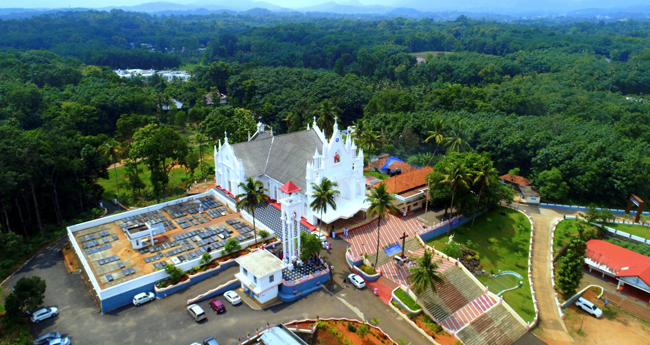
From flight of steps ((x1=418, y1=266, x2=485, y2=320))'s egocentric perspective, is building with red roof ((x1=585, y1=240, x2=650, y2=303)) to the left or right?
on its left

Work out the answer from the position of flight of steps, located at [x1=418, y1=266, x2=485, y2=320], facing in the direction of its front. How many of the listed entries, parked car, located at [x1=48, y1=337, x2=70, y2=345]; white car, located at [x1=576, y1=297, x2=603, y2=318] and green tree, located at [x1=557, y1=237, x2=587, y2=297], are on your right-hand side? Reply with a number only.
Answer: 1

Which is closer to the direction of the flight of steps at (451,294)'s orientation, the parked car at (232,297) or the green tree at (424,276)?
the green tree

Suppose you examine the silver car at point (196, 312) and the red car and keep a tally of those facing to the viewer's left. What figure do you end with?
0

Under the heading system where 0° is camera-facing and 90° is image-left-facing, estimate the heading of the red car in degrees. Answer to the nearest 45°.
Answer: approximately 135°

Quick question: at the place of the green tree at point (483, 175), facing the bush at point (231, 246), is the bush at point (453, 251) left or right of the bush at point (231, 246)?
left
